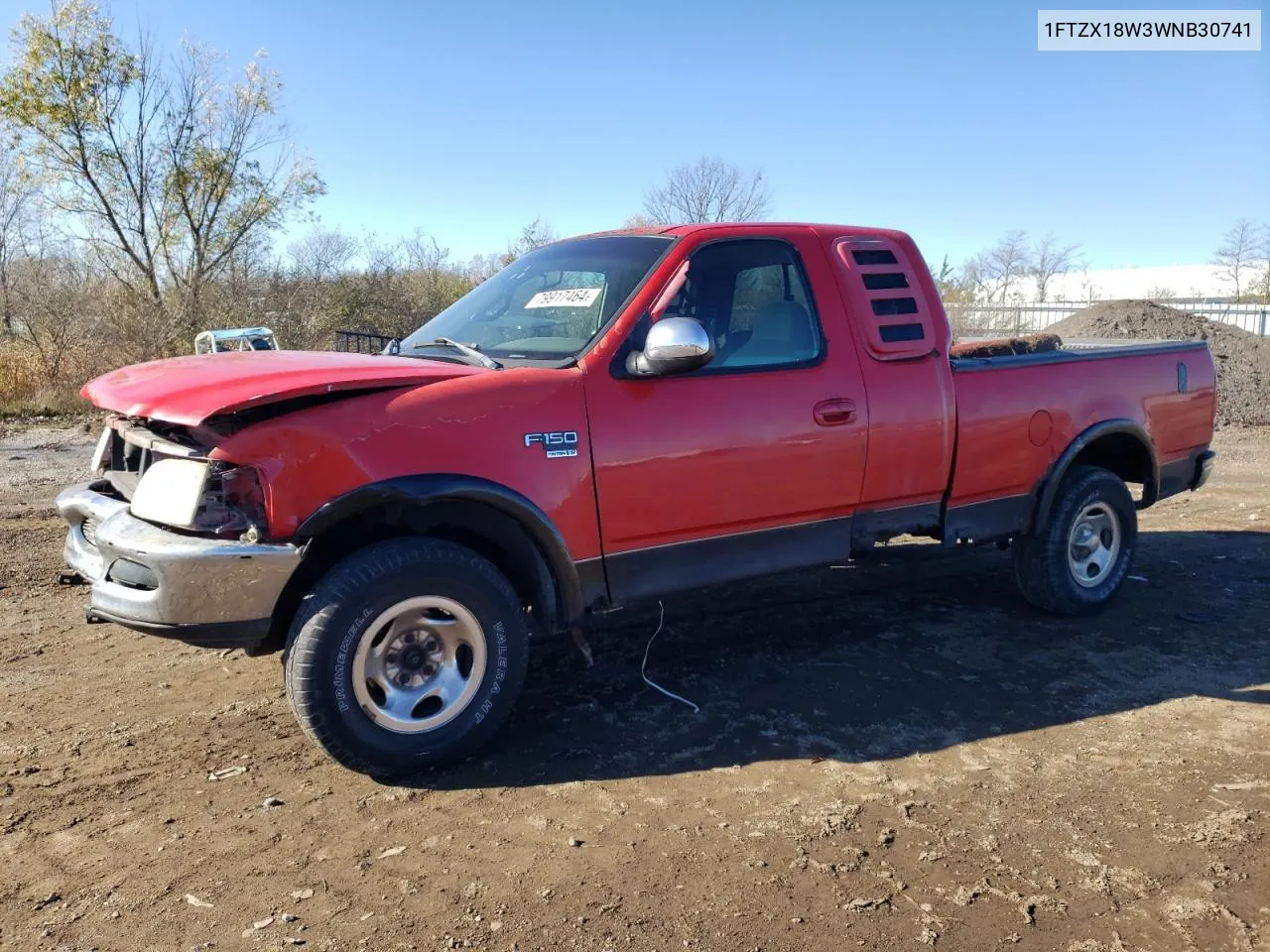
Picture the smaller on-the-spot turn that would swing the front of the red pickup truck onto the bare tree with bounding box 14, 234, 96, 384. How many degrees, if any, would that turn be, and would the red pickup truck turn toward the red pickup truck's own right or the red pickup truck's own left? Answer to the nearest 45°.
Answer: approximately 90° to the red pickup truck's own right

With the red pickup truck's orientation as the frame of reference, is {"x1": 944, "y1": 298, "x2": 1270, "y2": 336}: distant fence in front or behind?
behind

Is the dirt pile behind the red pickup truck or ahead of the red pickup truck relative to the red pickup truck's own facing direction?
behind

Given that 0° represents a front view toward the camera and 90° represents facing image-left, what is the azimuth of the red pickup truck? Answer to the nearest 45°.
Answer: approximately 45°
